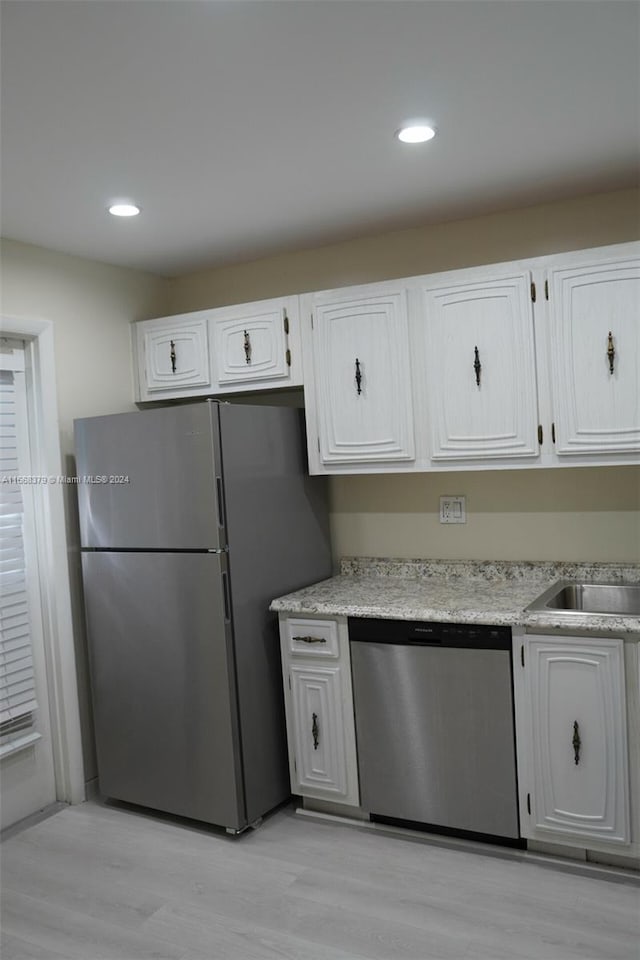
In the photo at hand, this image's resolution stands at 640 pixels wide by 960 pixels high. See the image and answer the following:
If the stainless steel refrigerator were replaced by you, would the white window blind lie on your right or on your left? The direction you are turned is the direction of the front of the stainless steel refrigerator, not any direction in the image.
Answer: on your right

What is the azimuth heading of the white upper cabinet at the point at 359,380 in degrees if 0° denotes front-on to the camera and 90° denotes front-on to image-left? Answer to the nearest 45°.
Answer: approximately 45°

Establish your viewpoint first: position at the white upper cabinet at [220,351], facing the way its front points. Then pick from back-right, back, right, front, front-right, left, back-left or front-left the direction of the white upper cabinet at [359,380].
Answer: left

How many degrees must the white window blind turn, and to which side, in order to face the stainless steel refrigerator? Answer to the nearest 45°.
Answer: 0° — it already faces it

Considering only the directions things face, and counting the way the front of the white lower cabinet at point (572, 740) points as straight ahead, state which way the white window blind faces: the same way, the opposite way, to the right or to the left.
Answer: to the left
